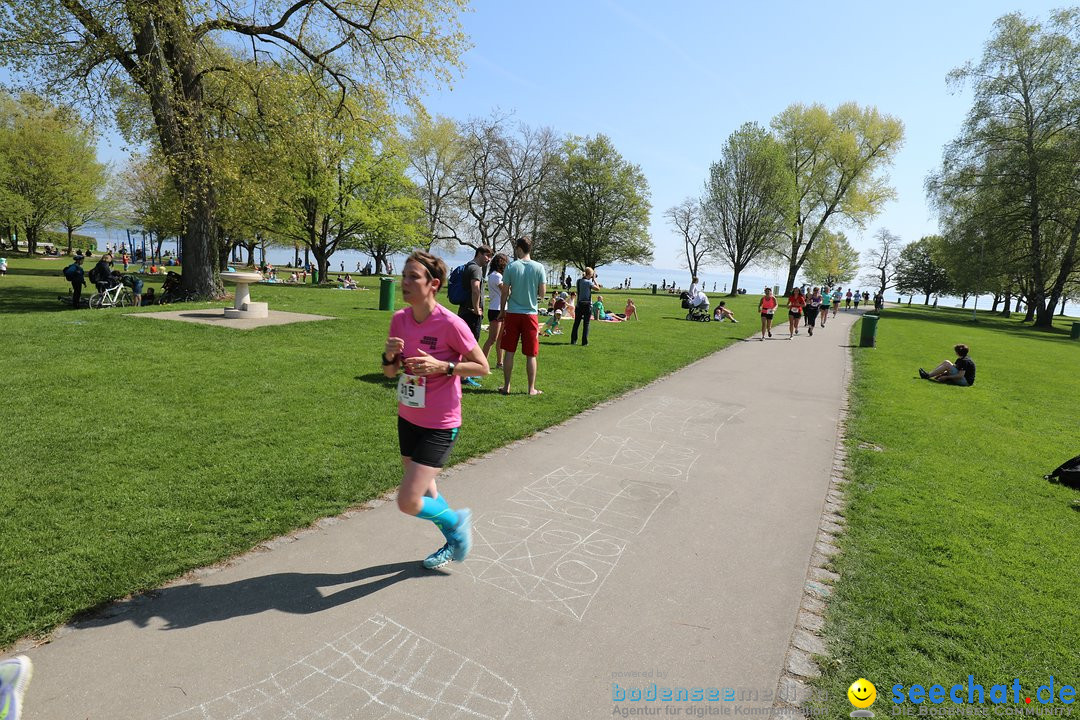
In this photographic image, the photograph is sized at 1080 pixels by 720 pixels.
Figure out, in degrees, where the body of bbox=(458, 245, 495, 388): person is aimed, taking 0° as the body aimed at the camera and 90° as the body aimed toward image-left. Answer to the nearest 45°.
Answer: approximately 270°

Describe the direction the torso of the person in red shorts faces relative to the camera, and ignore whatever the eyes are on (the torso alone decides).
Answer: away from the camera

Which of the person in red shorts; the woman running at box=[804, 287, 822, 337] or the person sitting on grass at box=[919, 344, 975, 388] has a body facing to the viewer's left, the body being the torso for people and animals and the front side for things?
the person sitting on grass

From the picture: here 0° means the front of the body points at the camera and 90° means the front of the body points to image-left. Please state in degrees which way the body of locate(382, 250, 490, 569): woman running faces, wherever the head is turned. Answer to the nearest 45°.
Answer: approximately 45°

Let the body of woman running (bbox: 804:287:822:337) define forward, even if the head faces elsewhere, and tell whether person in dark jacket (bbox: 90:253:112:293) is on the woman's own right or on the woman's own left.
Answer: on the woman's own right

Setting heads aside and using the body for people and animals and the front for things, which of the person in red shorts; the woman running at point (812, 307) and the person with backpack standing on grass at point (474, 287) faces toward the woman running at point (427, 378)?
the woman running at point (812, 307)

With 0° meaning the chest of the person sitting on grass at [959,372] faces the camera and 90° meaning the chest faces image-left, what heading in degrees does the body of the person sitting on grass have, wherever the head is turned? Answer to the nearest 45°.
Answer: approximately 90°
